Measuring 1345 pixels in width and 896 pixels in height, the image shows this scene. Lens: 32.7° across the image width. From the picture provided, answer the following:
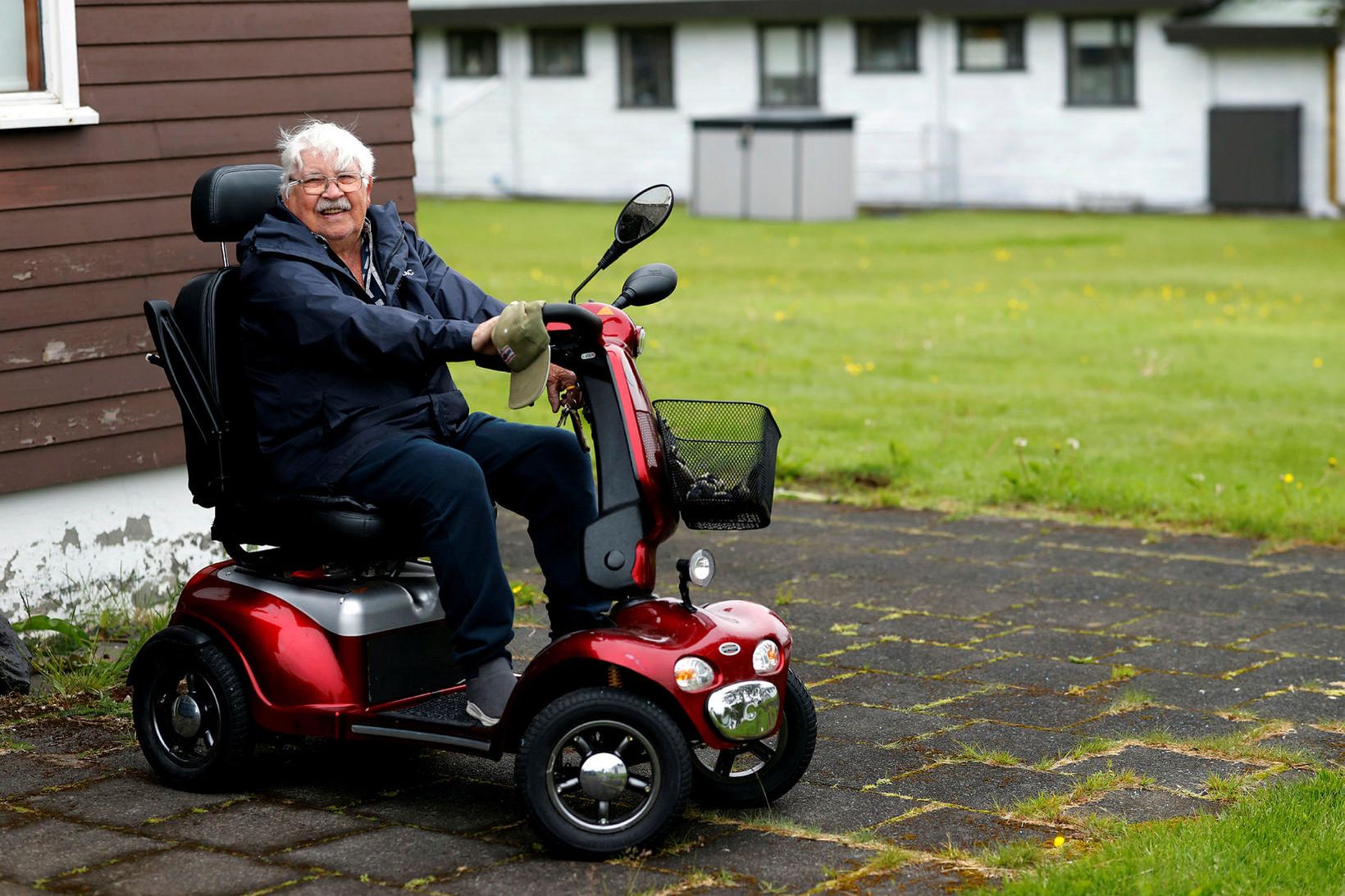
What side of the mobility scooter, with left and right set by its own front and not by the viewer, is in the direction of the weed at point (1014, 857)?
front

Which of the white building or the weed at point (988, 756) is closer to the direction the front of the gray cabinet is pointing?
the weed

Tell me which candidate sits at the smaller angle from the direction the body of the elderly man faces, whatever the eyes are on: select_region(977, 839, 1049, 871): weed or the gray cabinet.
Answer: the weed

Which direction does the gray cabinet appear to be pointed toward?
toward the camera

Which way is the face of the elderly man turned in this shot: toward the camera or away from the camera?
toward the camera

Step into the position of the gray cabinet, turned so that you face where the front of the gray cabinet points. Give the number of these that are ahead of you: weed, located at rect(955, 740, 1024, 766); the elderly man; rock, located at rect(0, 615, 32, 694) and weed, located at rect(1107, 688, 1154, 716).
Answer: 4

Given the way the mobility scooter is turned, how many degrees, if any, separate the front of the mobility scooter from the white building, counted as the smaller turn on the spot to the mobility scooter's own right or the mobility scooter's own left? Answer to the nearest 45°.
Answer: approximately 135° to the mobility scooter's own left

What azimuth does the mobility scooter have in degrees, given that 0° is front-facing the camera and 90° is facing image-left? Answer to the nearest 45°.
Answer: approximately 315°

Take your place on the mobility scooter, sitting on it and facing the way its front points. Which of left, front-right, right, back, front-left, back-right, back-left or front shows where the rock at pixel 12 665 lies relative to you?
back

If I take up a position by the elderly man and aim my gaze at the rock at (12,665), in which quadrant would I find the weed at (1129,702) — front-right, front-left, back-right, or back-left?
back-right

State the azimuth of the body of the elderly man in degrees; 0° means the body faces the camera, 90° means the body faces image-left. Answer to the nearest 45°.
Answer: approximately 315°

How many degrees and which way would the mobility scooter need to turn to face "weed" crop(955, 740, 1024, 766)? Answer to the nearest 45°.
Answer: approximately 45° to its left

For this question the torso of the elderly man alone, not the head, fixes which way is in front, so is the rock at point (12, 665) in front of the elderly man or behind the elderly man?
behind

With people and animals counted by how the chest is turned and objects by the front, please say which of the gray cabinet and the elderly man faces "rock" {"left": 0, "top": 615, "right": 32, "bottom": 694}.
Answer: the gray cabinet

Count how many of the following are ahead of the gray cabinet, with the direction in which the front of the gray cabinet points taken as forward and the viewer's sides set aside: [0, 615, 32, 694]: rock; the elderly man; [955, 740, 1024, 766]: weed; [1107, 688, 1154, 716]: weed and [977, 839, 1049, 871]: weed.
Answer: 5

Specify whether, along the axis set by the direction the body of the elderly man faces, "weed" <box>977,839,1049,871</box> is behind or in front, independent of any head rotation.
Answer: in front

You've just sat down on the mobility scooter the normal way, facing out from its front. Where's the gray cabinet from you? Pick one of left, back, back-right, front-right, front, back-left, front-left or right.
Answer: back-left

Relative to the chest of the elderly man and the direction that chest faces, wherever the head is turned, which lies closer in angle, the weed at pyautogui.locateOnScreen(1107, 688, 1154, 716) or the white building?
the weed
